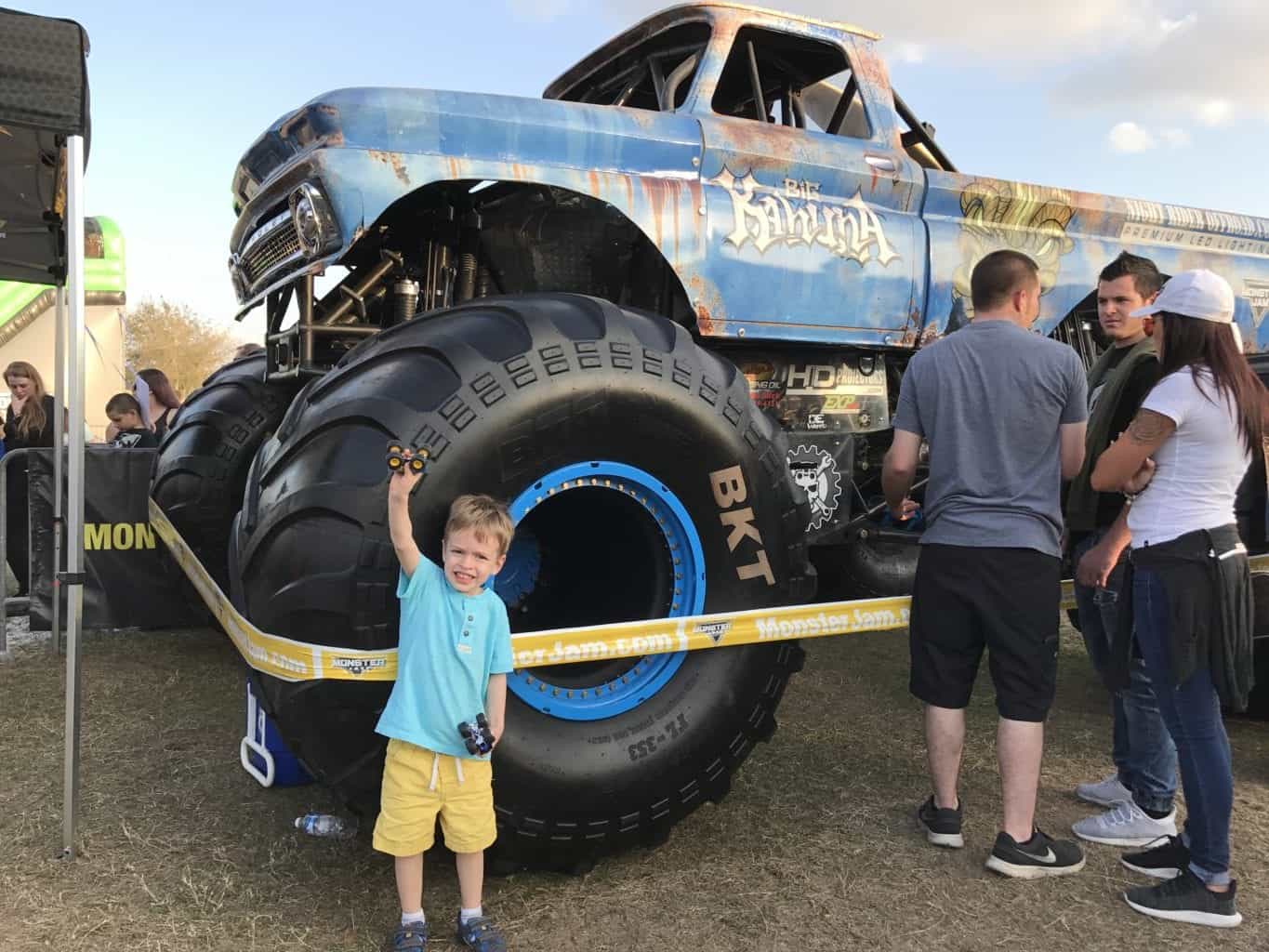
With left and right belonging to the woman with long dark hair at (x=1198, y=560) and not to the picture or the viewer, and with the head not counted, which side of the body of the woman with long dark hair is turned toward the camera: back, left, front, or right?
left

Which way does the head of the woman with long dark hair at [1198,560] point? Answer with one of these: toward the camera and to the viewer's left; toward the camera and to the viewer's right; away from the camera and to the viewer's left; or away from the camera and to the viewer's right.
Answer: away from the camera and to the viewer's left

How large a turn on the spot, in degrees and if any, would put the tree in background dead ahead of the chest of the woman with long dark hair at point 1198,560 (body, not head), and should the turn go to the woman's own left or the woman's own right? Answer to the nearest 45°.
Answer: approximately 45° to the woman's own right

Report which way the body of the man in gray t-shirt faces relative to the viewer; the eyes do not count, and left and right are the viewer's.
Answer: facing away from the viewer and to the right of the viewer

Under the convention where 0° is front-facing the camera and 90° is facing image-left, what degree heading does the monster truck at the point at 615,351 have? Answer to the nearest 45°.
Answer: approximately 45°

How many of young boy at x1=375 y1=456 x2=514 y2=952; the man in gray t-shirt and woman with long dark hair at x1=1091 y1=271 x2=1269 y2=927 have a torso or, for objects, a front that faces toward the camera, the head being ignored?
1

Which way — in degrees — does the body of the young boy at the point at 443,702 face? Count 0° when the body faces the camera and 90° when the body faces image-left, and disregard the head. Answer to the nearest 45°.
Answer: approximately 0°

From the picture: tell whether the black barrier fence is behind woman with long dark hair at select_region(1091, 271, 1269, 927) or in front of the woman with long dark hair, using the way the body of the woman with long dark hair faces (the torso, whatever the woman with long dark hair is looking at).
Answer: in front

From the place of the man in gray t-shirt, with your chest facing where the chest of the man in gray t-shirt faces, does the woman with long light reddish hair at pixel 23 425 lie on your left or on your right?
on your left
